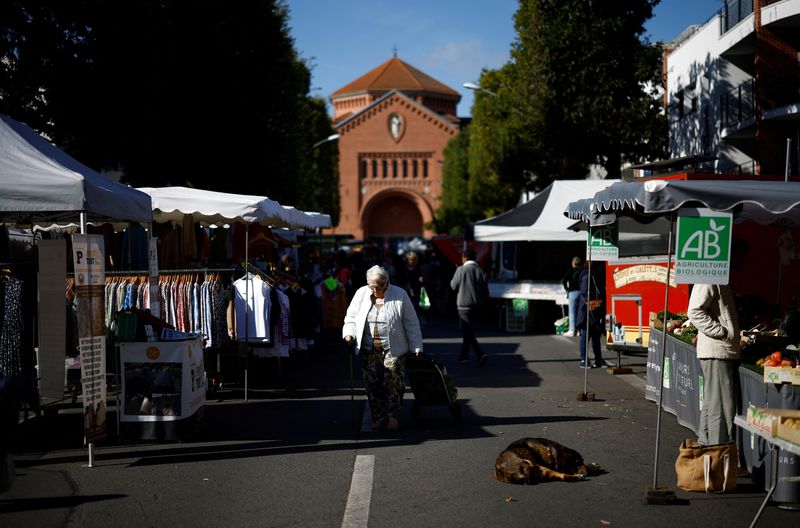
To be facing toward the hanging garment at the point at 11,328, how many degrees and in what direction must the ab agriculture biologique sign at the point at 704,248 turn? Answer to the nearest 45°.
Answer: approximately 90° to its right

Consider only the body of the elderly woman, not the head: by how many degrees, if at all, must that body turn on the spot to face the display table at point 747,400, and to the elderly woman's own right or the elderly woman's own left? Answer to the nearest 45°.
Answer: approximately 45° to the elderly woman's own left

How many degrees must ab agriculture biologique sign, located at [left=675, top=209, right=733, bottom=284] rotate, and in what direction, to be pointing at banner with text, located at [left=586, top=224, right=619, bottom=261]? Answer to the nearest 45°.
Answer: approximately 180°

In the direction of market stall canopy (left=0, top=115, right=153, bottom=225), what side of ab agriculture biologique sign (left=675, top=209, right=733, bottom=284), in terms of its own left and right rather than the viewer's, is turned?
right

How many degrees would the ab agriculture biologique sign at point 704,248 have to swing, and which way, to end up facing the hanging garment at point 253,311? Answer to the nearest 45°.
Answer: approximately 135° to its right

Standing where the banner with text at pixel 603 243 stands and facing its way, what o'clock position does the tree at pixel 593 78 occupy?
The tree is roughly at 6 o'clock from the banner with text.

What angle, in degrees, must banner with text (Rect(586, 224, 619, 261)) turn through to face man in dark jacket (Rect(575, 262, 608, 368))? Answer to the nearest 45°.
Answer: approximately 180°

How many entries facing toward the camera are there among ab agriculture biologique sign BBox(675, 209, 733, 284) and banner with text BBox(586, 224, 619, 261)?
2

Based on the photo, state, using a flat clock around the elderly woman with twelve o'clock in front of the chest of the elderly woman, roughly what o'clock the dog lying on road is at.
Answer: The dog lying on road is roughly at 11 o'clock from the elderly woman.
